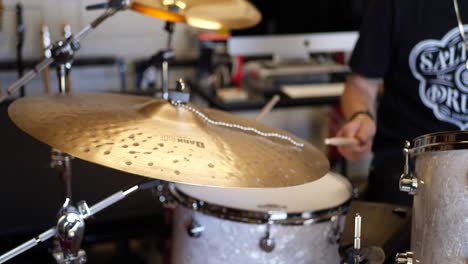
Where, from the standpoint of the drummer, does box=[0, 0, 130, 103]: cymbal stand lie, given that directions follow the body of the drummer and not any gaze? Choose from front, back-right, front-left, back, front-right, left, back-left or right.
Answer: front-right

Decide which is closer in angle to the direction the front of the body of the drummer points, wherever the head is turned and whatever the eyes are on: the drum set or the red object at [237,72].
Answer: the drum set

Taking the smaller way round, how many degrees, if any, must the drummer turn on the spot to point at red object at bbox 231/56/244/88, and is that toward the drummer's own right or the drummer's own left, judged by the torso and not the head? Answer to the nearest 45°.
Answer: approximately 135° to the drummer's own right

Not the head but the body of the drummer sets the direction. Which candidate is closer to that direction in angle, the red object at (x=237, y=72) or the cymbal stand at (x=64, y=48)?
the cymbal stand

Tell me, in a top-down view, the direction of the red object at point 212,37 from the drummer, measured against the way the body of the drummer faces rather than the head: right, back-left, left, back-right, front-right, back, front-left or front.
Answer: back-right

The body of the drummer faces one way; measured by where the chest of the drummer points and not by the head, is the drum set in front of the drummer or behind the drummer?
in front

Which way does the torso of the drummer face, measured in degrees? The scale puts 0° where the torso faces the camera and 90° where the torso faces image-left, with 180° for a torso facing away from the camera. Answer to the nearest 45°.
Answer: approximately 0°
